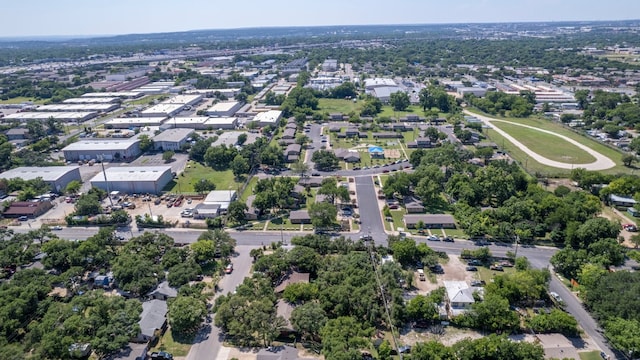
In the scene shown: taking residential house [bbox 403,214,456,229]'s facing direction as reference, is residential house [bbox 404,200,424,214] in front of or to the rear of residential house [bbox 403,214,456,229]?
to the rear

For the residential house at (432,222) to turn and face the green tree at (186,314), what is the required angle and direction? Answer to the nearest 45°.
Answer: approximately 45° to its right

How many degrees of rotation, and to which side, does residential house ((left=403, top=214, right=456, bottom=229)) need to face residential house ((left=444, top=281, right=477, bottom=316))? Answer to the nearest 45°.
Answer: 0° — it already faces it

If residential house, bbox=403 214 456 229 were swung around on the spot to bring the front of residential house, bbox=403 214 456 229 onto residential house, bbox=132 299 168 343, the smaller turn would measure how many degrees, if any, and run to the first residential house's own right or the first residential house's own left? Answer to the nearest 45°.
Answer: approximately 45° to the first residential house's own right

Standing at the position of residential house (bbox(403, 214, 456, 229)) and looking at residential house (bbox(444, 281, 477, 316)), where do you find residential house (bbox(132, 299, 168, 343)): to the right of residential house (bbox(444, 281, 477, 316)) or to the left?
right

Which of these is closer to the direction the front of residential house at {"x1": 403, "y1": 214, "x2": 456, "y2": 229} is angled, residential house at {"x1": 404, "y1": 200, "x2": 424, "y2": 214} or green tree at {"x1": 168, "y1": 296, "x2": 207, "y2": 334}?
the green tree

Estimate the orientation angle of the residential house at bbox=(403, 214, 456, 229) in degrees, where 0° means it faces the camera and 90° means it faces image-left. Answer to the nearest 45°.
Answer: approximately 0°
